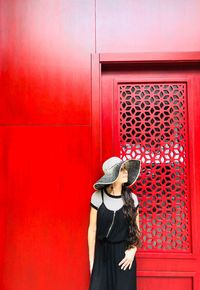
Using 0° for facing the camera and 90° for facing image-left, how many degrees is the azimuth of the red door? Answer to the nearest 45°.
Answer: approximately 0°

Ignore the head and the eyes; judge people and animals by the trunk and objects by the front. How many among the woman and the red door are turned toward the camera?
2

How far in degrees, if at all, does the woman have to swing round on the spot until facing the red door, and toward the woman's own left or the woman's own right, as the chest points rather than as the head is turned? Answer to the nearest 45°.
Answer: approximately 135° to the woman's own left

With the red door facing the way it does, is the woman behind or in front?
in front

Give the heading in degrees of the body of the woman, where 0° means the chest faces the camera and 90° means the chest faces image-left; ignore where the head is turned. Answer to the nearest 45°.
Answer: approximately 0°
